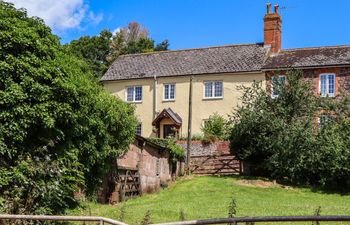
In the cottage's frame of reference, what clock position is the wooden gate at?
The wooden gate is roughly at 12 o'clock from the cottage.

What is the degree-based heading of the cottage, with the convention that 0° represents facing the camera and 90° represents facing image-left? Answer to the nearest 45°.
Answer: approximately 0°

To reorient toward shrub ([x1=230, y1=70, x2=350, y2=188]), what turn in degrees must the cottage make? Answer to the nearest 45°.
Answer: approximately 45° to its left
